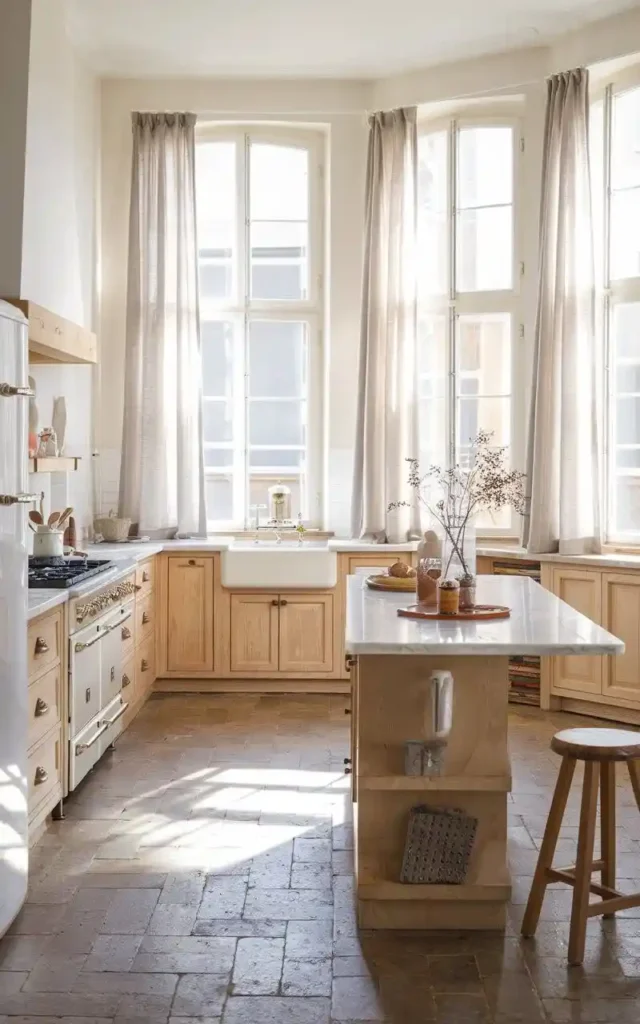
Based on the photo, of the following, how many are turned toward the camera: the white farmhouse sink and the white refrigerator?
1

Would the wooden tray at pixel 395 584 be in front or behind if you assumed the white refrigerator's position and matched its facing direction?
in front

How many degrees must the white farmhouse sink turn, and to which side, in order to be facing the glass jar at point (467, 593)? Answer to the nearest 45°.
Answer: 0° — it already faces it

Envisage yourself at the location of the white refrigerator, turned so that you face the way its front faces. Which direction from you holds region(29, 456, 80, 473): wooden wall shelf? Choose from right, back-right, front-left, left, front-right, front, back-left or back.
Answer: left

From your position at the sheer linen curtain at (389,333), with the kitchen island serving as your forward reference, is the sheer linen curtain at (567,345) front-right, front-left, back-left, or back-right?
front-left

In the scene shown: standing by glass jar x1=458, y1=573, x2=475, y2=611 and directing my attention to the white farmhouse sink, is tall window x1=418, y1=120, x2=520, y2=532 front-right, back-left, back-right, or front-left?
front-right

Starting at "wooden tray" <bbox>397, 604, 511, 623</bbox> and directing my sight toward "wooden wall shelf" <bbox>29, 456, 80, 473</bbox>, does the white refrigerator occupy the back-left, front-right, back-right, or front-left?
front-left

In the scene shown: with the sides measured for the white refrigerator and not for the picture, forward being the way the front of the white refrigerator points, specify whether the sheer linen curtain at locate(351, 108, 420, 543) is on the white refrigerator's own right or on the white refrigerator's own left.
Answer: on the white refrigerator's own left

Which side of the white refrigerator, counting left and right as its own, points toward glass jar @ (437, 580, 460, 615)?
front

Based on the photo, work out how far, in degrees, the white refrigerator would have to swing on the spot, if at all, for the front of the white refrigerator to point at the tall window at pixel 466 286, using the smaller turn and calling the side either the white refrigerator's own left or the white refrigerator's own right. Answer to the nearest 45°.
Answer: approximately 45° to the white refrigerator's own left

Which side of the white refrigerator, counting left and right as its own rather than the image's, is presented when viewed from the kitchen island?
front

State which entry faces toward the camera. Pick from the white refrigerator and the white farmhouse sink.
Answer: the white farmhouse sink

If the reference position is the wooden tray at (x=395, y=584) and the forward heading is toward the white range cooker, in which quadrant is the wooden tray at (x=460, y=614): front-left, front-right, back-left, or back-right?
back-left

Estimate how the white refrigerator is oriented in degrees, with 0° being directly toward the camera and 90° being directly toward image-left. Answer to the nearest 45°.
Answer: approximately 270°

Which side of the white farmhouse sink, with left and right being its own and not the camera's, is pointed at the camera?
front

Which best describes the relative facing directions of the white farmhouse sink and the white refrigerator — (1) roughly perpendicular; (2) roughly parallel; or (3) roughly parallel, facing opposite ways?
roughly perpendicular
